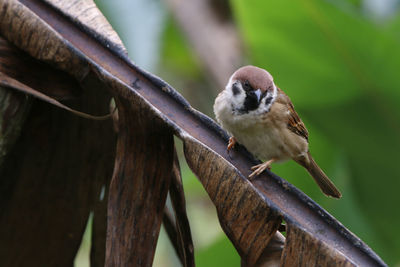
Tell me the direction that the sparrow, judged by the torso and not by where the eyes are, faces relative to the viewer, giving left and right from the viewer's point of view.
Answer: facing the viewer and to the left of the viewer
